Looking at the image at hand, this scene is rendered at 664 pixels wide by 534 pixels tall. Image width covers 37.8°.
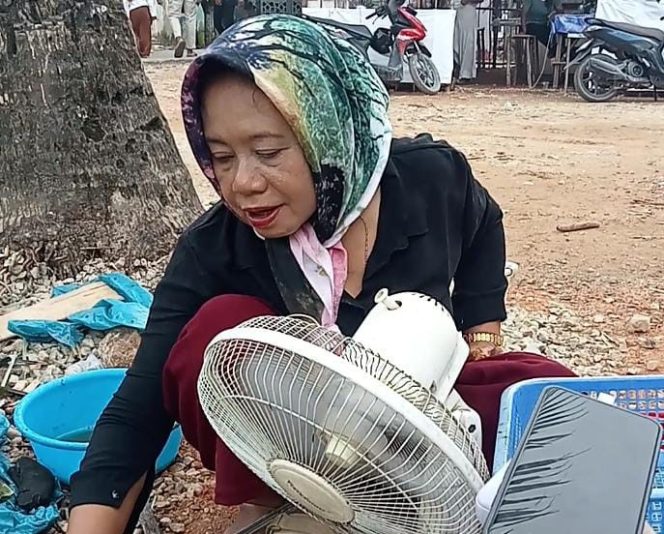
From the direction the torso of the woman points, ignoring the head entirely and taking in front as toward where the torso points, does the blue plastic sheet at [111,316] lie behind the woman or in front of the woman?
behind

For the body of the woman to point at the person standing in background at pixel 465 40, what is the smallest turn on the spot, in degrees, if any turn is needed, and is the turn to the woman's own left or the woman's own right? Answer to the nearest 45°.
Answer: approximately 180°

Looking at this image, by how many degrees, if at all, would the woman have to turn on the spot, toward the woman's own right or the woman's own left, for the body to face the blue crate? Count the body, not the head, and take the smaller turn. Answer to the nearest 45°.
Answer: approximately 45° to the woman's own left

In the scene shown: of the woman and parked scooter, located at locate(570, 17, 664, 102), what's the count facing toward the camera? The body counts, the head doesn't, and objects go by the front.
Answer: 1

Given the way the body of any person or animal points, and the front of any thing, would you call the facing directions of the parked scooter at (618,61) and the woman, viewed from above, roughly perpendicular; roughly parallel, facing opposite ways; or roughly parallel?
roughly perpendicular

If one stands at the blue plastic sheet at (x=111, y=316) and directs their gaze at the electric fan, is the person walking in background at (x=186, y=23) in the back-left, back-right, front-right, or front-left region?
back-left
